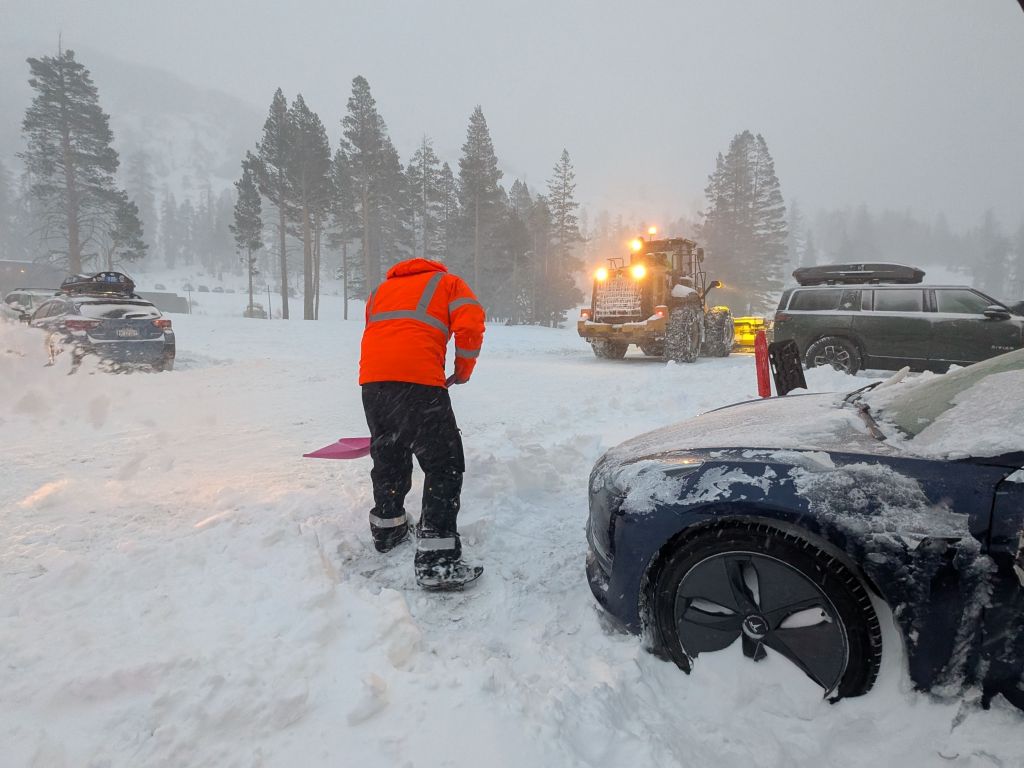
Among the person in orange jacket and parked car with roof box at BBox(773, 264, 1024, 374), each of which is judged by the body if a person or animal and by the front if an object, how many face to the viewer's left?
0

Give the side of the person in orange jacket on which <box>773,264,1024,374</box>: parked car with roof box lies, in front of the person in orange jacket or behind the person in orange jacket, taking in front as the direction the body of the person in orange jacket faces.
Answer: in front

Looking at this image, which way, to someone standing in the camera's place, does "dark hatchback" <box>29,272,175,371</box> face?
facing away from the viewer and to the left of the viewer

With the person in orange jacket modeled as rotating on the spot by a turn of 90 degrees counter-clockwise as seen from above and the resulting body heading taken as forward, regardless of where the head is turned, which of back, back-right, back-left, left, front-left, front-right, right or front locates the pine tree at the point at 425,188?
front-right

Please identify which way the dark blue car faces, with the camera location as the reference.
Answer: facing to the left of the viewer

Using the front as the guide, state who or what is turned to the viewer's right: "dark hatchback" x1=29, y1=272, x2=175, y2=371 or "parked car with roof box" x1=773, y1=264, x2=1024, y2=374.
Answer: the parked car with roof box

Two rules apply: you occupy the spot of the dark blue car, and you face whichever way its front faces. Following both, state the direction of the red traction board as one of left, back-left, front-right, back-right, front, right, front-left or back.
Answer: right

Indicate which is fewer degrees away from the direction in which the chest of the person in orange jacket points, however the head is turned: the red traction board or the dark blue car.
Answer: the red traction board

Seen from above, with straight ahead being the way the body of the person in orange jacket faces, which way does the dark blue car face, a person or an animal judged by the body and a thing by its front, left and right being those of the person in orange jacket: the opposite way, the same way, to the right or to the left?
to the left

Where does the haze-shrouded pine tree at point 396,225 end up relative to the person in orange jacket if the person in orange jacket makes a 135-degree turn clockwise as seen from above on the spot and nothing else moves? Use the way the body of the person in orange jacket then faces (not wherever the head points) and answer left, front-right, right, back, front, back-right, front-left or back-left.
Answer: back

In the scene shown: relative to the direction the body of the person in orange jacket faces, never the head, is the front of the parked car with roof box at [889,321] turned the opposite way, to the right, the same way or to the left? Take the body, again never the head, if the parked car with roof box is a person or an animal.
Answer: to the right

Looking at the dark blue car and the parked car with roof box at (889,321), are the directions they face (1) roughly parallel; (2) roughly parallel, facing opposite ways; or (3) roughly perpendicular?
roughly parallel, facing opposite ways

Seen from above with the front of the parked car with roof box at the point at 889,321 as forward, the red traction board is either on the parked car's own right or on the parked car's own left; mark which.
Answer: on the parked car's own right

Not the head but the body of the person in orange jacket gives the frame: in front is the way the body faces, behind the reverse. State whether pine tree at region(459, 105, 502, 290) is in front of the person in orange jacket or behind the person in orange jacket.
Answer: in front

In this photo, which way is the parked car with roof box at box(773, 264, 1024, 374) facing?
to the viewer's right
